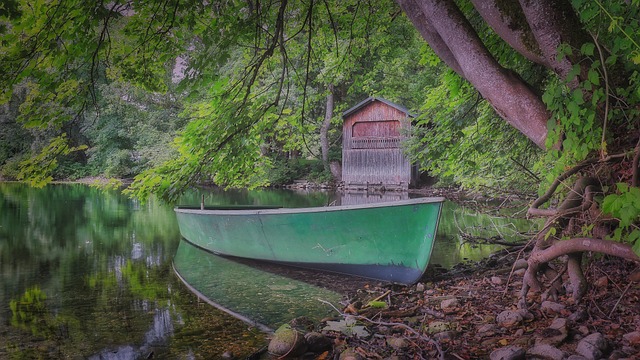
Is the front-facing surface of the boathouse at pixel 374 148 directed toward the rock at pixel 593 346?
yes

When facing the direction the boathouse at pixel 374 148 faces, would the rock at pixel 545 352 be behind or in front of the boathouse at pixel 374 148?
in front

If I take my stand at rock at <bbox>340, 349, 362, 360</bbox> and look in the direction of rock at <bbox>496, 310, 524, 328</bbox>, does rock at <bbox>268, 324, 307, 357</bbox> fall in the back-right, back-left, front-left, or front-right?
back-left

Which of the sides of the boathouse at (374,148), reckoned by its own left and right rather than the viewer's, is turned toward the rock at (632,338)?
front

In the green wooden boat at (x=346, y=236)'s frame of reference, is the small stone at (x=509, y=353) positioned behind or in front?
in front

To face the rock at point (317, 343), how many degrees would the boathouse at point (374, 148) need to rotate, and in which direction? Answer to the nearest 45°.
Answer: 0° — it already faces it

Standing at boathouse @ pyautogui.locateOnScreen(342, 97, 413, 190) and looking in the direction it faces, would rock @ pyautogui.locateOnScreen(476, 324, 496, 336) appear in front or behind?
in front

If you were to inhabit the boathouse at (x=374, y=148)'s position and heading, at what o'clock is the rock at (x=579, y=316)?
The rock is roughly at 12 o'clock from the boathouse.

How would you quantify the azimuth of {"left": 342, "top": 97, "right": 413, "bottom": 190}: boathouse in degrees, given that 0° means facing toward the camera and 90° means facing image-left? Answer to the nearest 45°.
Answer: approximately 0°

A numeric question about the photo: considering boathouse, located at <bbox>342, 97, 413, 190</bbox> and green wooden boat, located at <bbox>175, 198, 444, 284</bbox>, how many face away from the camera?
0

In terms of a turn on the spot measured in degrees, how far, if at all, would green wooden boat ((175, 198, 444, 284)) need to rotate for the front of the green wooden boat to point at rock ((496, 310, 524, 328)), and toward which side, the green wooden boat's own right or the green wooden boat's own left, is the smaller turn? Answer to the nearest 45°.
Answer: approximately 45° to the green wooden boat's own right

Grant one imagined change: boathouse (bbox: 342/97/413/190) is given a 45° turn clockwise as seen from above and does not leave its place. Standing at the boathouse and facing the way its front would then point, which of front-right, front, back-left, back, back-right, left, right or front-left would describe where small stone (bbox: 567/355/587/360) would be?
front-left

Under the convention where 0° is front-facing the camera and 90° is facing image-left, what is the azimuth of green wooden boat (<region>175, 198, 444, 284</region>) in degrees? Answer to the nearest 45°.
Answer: approximately 315°

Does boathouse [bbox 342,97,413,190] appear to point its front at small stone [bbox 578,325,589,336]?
yes
